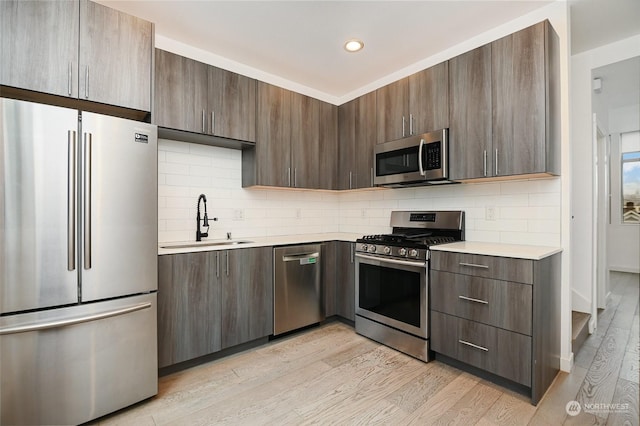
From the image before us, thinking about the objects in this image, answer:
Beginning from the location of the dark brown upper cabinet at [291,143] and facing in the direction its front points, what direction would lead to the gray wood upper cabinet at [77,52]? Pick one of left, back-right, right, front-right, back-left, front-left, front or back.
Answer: right

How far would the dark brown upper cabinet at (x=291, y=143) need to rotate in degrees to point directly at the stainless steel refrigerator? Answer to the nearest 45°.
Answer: approximately 90° to its right

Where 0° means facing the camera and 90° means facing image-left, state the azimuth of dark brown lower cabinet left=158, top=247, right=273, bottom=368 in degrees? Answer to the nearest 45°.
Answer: approximately 315°

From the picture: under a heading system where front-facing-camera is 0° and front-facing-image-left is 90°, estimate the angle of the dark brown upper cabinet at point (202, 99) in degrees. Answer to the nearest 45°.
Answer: approximately 315°

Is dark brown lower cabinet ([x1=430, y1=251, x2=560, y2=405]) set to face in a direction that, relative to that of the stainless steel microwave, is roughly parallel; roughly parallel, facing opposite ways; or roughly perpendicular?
roughly parallel

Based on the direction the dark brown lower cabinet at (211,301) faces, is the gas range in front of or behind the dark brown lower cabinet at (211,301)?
in front

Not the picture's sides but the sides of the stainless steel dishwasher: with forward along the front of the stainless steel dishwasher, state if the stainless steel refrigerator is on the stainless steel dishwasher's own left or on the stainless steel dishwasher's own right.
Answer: on the stainless steel dishwasher's own right

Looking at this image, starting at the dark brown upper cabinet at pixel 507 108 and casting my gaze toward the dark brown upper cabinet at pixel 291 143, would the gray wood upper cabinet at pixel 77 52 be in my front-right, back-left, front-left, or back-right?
front-left

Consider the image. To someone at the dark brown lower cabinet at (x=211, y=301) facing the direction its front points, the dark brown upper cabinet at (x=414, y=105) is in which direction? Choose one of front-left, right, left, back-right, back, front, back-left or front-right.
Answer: front-left

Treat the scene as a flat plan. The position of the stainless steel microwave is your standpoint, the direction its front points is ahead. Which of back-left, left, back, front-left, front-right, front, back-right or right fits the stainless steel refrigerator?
front

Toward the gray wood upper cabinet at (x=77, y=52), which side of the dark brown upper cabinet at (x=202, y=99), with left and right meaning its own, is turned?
right
